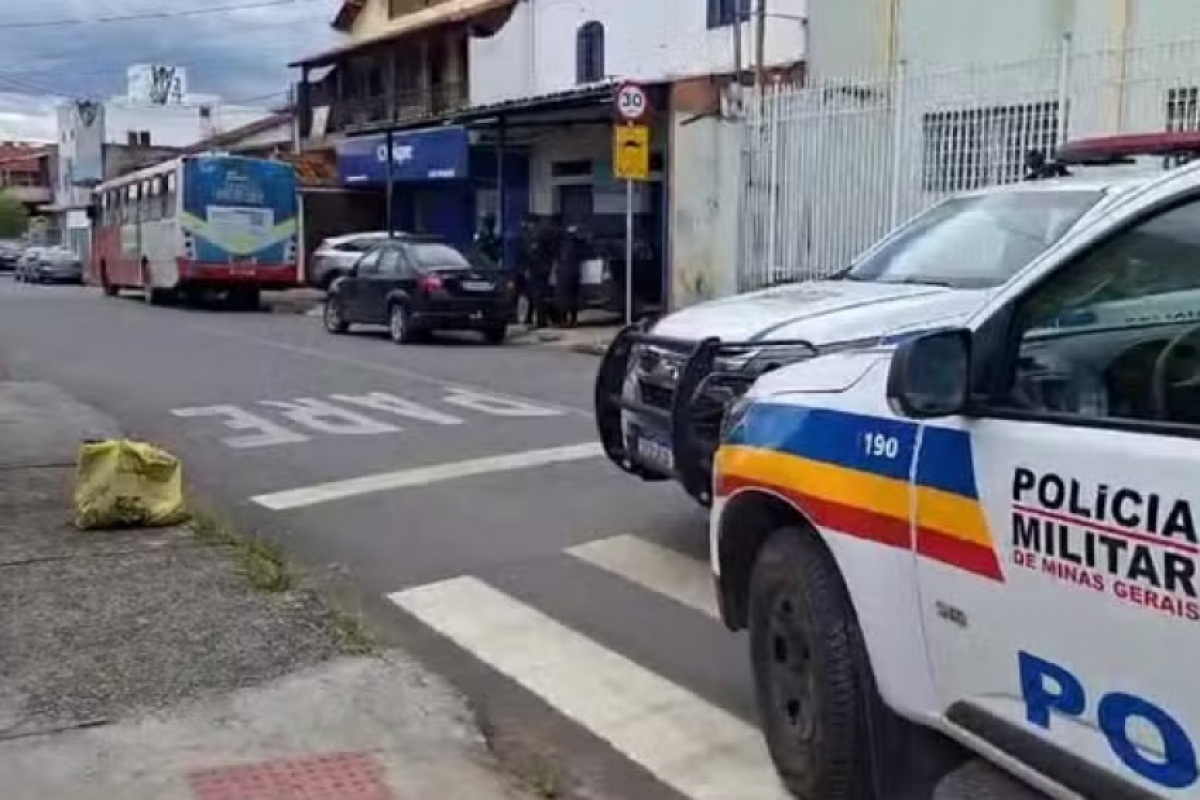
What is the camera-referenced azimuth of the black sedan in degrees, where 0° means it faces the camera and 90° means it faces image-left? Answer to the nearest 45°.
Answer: approximately 135°

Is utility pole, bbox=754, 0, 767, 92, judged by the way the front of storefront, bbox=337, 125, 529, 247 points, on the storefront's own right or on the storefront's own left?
on the storefront's own left

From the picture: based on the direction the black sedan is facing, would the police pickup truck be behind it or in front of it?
behind

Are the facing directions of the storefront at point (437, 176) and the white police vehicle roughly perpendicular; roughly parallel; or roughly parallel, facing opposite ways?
roughly perpendicular

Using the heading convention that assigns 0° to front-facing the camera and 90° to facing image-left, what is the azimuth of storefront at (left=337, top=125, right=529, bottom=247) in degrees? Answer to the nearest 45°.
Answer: approximately 45°

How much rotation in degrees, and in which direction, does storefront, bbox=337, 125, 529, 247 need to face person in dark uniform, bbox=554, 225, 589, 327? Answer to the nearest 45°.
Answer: approximately 45° to its left

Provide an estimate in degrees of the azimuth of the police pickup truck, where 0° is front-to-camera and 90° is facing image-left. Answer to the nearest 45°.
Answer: approximately 45°
